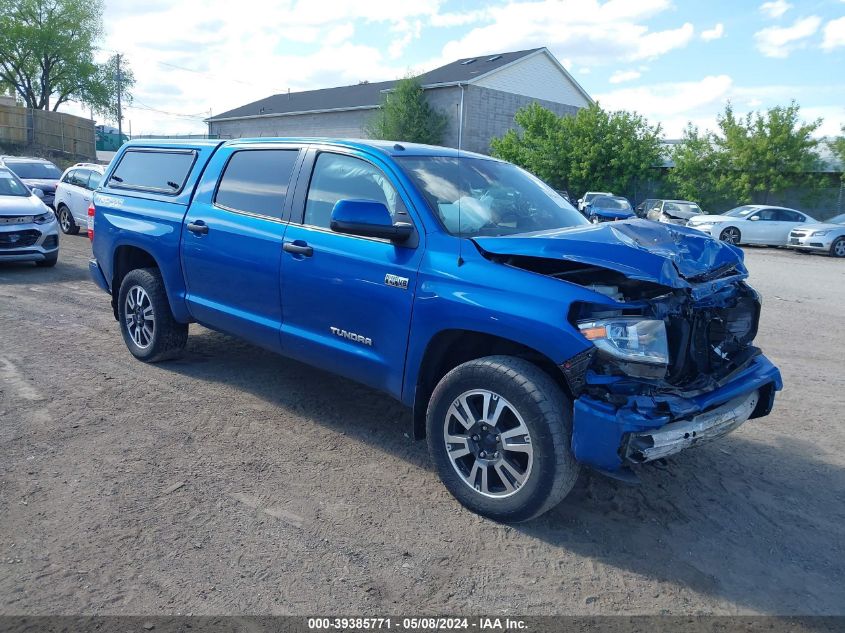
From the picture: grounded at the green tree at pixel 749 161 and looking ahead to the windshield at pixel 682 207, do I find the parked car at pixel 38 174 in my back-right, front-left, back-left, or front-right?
front-right

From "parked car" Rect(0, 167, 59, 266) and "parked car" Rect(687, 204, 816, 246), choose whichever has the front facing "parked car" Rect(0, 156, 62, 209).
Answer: "parked car" Rect(687, 204, 816, 246)

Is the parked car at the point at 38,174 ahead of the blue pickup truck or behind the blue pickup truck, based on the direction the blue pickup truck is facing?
behind

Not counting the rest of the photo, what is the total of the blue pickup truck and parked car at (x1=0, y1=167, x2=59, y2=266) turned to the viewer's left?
0

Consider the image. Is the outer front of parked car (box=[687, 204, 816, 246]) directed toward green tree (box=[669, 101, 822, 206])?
no

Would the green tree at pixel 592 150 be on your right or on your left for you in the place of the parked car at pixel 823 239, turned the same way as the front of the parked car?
on your right

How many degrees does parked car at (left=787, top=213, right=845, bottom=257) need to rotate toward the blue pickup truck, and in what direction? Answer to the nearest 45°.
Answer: approximately 45° to its left

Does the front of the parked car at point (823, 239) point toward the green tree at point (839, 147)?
no

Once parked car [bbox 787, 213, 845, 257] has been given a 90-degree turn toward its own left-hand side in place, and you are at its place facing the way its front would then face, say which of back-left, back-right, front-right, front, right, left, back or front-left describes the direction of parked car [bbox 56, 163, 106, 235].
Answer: right

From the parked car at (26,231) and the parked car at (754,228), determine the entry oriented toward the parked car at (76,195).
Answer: the parked car at (754,228)

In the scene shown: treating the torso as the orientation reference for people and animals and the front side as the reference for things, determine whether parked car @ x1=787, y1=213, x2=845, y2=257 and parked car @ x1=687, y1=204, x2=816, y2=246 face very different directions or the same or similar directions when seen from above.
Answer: same or similar directions

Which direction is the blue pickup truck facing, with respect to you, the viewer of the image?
facing the viewer and to the right of the viewer

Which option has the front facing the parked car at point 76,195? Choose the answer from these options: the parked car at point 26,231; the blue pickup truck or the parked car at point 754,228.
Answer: the parked car at point 754,228

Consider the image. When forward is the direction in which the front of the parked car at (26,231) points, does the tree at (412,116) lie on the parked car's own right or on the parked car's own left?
on the parked car's own left

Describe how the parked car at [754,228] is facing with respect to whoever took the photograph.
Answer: facing the viewer and to the left of the viewer

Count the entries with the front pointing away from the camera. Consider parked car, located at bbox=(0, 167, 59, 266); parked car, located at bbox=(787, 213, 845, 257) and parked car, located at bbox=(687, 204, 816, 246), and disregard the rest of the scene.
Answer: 0

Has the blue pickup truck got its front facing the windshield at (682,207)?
no

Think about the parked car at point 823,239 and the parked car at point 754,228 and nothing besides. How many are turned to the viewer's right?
0

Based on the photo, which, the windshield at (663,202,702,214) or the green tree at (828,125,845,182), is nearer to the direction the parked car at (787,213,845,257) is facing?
the windshield

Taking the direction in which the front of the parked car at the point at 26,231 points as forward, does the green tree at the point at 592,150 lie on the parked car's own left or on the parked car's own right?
on the parked car's own left

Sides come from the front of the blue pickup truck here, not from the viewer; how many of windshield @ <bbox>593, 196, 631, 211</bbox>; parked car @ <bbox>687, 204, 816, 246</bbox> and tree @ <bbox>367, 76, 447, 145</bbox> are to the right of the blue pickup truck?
0
